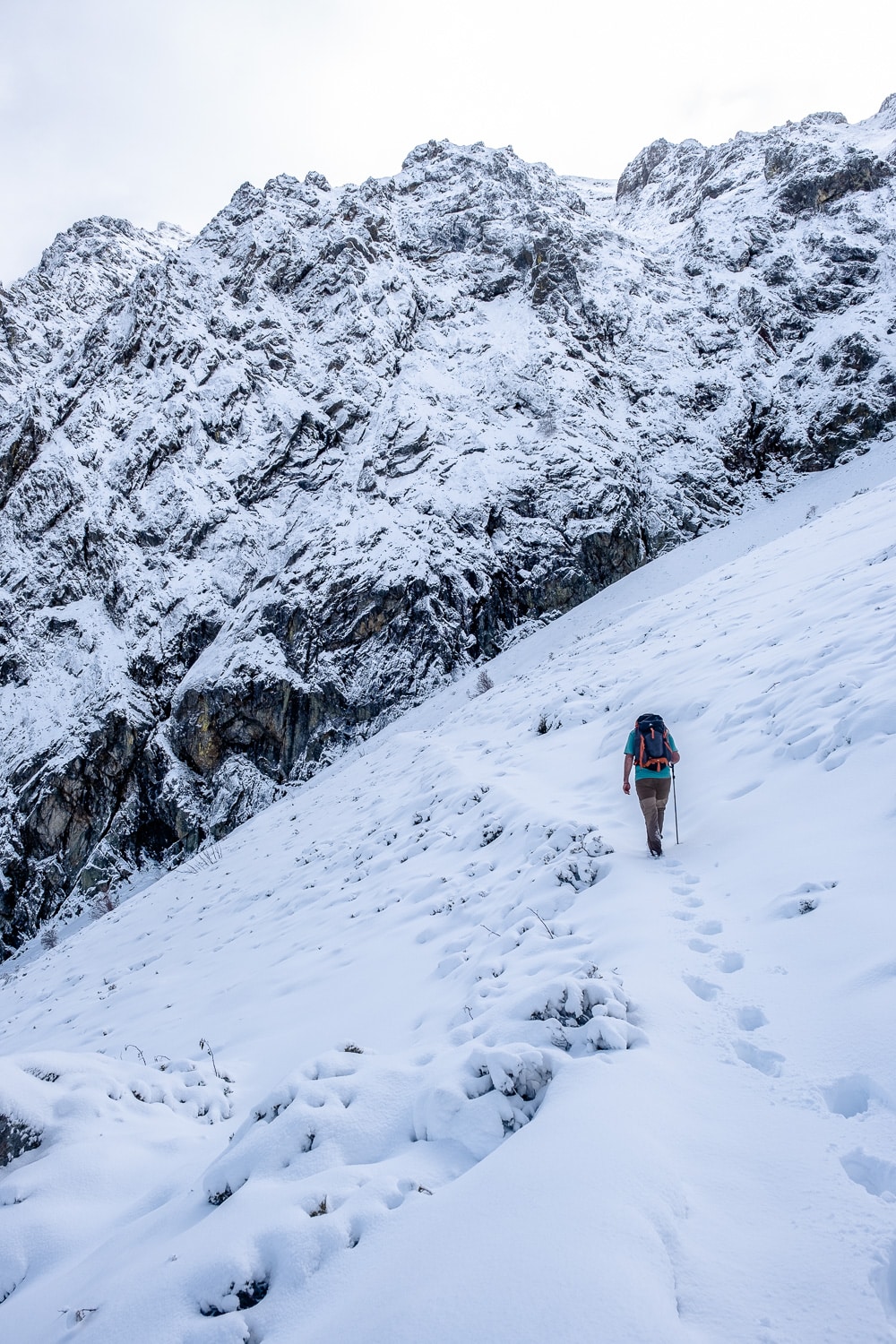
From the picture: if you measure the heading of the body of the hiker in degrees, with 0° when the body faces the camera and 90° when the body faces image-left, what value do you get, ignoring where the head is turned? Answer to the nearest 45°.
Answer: approximately 180°

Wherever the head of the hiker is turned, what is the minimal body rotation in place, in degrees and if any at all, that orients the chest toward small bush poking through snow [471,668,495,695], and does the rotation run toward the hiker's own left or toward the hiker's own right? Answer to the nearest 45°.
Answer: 0° — they already face it
